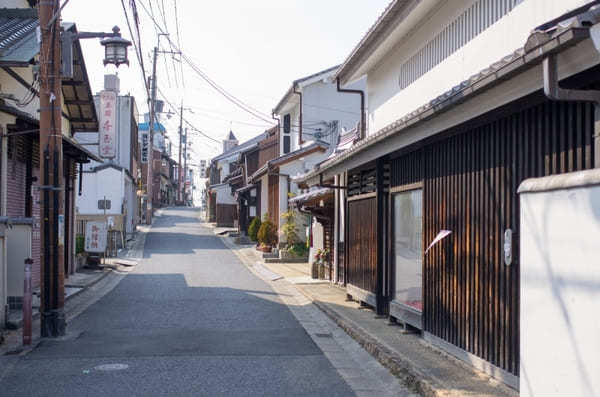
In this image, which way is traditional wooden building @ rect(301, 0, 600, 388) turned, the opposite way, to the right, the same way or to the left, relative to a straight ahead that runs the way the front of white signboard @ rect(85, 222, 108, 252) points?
to the right

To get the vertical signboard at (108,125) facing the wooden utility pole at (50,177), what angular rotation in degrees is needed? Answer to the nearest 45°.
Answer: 0° — it already faces it

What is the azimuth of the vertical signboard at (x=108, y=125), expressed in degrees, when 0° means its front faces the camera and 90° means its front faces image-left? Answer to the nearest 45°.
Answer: approximately 0°

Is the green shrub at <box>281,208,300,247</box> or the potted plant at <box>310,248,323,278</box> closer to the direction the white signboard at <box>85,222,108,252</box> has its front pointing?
the potted plant

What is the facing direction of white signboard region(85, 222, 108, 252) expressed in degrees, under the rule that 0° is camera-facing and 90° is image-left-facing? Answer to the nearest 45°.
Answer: approximately 0°

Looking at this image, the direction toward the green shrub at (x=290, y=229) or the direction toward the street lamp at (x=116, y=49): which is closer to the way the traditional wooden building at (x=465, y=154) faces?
the street lamp

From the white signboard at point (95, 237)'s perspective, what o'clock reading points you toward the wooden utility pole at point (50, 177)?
The wooden utility pole is roughly at 12 o'clock from the white signboard.

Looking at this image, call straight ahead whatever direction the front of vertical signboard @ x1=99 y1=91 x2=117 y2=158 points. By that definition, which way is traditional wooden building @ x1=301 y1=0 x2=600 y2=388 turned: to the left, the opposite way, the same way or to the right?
to the right

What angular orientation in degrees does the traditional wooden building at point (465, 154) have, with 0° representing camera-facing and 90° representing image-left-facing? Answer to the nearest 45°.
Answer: approximately 45°

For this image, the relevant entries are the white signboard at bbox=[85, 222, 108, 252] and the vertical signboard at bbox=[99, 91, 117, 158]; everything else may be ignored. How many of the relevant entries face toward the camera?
2
